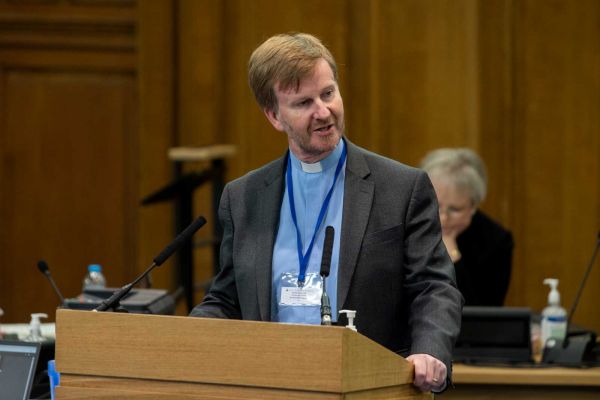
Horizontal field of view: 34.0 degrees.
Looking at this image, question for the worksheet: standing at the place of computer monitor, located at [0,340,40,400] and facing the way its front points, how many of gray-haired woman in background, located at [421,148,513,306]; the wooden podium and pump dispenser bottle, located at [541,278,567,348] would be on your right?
0

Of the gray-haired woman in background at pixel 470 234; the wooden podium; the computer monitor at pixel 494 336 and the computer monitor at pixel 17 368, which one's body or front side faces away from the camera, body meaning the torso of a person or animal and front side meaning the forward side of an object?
the computer monitor at pixel 494 336

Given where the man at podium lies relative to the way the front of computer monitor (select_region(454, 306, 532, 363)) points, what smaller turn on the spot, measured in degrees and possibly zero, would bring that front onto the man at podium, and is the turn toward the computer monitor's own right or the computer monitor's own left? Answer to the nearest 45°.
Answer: approximately 180°

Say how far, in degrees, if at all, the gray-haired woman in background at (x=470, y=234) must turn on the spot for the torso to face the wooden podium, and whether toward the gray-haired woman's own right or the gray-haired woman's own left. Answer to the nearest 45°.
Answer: approximately 45° to the gray-haired woman's own left

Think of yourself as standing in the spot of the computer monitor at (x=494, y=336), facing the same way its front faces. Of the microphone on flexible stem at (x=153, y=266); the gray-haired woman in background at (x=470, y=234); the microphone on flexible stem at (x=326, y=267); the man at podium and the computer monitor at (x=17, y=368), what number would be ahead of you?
1

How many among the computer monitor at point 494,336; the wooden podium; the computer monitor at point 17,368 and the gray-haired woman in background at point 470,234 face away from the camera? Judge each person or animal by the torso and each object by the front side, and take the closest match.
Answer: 1

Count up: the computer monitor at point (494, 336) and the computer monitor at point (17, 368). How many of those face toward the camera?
1

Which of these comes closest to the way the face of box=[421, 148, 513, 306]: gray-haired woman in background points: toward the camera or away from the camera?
toward the camera

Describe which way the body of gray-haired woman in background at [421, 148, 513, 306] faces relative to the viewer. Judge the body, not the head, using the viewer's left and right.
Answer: facing the viewer and to the left of the viewer

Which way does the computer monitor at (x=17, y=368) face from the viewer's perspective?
toward the camera

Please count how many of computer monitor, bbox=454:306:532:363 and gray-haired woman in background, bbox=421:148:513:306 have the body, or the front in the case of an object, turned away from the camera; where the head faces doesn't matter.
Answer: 1

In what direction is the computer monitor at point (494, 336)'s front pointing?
away from the camera

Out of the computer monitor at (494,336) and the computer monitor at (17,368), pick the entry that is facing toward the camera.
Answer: the computer monitor at (17,368)

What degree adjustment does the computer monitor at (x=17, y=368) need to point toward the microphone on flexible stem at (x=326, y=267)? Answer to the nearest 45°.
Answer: approximately 45° to its left
